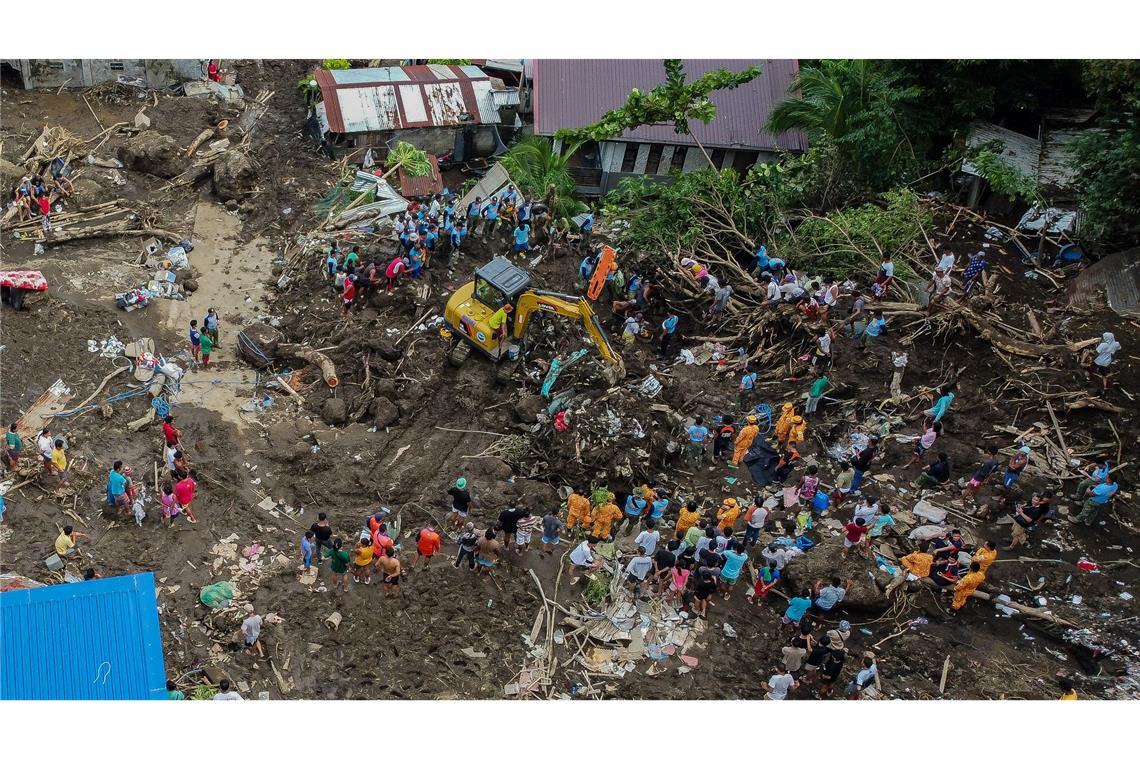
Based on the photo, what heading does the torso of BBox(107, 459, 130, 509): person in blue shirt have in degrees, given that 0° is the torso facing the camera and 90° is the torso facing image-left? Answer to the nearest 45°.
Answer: approximately 225°

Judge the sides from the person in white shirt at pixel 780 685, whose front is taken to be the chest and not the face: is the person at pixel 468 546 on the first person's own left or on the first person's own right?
on the first person's own left

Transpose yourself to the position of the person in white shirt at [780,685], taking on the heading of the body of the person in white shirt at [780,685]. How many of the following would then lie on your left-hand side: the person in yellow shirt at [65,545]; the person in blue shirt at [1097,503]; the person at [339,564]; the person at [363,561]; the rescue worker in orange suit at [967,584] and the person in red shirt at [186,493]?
4

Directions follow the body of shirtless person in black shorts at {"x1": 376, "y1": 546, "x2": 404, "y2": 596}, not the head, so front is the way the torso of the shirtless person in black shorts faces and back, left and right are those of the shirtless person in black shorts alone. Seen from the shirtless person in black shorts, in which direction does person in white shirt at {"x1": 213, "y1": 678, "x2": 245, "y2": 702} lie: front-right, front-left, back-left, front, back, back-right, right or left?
back-left

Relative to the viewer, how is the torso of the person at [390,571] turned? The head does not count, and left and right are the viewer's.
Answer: facing away from the viewer

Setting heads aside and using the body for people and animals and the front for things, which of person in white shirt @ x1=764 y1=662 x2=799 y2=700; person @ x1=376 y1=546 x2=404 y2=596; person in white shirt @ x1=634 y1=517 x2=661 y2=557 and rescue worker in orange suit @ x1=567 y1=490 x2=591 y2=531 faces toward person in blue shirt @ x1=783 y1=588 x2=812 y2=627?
person in white shirt @ x1=764 y1=662 x2=799 y2=700

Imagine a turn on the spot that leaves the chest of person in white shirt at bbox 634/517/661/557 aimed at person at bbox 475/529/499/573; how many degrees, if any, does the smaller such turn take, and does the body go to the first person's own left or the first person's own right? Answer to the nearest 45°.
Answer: approximately 90° to the first person's own left

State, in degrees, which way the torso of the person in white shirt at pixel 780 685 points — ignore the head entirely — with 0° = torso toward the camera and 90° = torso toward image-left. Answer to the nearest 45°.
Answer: approximately 180°

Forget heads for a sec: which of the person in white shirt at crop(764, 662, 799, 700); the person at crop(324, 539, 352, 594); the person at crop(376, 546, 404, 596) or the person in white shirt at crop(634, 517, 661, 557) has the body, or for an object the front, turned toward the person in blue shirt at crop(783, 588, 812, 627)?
the person in white shirt at crop(764, 662, 799, 700)

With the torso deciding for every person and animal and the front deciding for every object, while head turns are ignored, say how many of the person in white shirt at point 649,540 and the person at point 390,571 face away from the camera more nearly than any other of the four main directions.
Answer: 2

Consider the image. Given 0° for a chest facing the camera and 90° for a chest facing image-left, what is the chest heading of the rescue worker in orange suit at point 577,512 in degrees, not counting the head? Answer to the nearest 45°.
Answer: approximately 180°
